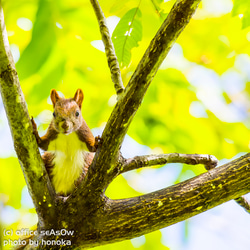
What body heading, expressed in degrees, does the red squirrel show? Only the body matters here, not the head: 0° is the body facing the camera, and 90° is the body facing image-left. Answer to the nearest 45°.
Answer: approximately 0°
